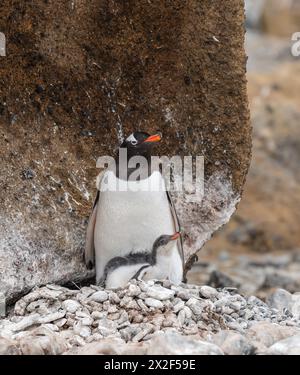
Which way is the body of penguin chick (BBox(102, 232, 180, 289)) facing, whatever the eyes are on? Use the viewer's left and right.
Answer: facing to the right of the viewer

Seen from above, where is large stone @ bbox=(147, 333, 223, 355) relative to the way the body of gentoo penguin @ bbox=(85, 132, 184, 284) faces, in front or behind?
in front

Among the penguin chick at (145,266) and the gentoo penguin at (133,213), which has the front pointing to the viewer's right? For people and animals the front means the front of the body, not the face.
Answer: the penguin chick

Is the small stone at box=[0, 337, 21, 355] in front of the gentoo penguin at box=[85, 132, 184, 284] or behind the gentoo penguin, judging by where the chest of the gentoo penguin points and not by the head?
in front

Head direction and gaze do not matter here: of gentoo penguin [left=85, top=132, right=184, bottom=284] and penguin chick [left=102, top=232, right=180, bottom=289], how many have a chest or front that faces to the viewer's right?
1

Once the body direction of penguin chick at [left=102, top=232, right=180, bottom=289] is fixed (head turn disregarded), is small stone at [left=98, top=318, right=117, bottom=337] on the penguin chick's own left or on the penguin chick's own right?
on the penguin chick's own right

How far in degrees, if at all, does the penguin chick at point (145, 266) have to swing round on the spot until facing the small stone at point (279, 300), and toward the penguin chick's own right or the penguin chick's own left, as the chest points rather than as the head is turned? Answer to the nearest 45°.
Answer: approximately 45° to the penguin chick's own left

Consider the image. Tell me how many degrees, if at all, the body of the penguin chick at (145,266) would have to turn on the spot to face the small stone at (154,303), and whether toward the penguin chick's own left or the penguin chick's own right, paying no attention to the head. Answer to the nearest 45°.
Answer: approximately 90° to the penguin chick's own right

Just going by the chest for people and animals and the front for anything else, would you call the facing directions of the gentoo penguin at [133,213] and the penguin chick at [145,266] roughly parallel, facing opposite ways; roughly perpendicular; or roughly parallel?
roughly perpendicular

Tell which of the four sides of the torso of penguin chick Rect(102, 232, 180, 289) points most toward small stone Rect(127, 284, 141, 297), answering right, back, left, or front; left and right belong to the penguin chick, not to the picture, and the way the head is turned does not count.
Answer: right
